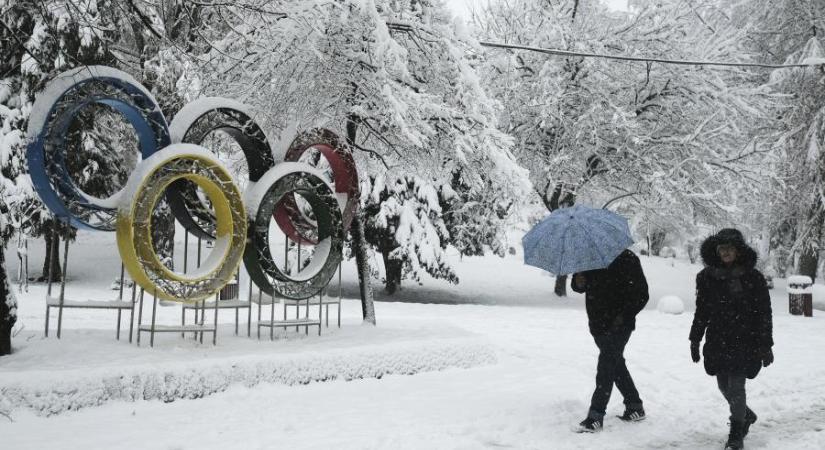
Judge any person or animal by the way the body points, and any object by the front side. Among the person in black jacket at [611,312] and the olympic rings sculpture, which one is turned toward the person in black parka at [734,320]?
the olympic rings sculpture

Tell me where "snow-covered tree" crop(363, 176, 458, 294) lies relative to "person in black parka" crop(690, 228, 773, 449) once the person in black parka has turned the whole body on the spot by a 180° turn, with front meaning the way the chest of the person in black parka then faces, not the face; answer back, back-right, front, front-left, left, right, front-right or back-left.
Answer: front-left

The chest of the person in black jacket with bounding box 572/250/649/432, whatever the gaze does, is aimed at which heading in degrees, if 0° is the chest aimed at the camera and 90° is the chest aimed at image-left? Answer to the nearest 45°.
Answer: approximately 45°

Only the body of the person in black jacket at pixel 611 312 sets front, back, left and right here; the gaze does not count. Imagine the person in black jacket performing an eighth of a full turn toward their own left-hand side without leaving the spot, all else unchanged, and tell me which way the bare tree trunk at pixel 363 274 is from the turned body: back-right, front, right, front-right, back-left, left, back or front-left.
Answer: back-right

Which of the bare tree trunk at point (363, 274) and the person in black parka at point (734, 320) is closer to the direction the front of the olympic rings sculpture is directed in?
the person in black parka

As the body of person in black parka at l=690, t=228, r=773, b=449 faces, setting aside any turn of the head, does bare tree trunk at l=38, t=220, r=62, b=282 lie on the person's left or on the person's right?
on the person's right

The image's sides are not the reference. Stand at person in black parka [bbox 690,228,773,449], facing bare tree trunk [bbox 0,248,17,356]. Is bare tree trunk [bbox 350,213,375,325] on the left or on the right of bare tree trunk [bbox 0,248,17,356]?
right

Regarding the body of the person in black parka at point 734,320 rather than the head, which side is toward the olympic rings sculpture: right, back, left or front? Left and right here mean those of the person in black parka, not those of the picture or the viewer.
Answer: right

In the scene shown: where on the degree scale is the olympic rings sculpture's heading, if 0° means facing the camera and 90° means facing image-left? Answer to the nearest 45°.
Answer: approximately 315°
